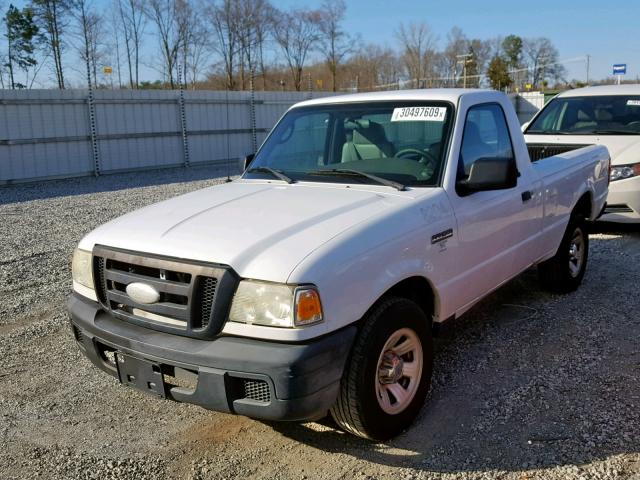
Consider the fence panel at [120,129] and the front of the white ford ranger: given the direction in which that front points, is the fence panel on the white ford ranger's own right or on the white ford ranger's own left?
on the white ford ranger's own right

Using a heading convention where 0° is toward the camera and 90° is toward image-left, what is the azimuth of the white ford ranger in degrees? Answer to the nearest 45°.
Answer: approximately 45°

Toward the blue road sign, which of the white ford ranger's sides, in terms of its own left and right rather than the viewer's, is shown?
back
